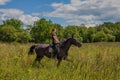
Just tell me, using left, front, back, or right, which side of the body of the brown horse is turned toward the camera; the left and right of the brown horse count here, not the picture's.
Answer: right
